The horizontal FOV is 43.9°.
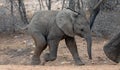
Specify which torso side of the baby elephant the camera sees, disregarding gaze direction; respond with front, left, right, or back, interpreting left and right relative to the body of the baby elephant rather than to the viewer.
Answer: right

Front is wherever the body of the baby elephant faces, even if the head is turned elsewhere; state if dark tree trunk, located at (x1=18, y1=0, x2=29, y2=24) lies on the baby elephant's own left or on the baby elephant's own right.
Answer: on the baby elephant's own left
